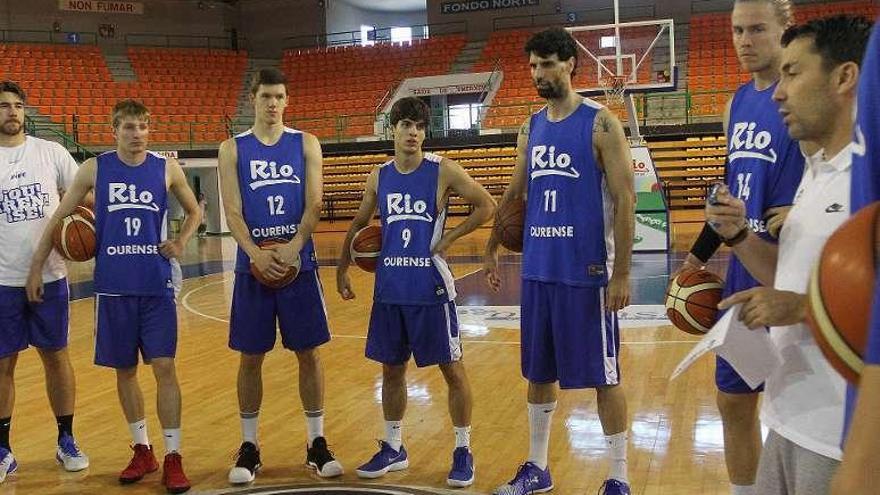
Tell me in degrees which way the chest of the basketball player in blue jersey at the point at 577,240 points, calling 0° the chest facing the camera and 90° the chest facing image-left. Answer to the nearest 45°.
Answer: approximately 45°

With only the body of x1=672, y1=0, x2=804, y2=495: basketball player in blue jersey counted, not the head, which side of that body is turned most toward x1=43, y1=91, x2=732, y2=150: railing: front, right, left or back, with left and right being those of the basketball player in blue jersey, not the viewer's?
right

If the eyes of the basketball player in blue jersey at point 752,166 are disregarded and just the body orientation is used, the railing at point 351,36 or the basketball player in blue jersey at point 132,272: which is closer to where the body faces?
the basketball player in blue jersey

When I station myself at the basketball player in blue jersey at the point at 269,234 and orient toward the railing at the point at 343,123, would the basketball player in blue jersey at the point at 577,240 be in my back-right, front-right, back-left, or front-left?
back-right

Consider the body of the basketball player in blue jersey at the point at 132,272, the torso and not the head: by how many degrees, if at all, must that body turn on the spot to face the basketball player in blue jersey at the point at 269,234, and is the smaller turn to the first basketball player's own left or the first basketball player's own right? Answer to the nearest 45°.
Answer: approximately 90° to the first basketball player's own left

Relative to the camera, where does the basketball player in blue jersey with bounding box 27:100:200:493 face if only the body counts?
toward the camera

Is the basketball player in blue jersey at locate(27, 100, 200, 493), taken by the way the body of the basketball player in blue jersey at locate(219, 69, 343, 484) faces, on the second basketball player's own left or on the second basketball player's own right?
on the second basketball player's own right

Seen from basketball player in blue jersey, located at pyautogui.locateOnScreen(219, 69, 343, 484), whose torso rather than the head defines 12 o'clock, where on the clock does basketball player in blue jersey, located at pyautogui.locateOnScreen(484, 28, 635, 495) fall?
basketball player in blue jersey, located at pyautogui.locateOnScreen(484, 28, 635, 495) is roughly at 10 o'clock from basketball player in blue jersey, located at pyautogui.locateOnScreen(219, 69, 343, 484).

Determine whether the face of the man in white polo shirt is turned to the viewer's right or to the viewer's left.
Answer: to the viewer's left

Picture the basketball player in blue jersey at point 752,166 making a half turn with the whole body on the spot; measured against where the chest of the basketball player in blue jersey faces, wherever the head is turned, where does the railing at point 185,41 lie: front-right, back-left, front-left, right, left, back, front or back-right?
left

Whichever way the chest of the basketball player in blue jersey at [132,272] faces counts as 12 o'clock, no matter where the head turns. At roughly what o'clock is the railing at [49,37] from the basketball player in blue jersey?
The railing is roughly at 6 o'clock from the basketball player in blue jersey.

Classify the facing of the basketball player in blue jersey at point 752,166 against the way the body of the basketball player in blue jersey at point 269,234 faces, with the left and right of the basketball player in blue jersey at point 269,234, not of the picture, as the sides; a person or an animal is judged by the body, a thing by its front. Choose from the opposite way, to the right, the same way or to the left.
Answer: to the right

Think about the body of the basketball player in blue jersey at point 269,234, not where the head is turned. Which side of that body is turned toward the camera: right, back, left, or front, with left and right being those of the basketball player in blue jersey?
front

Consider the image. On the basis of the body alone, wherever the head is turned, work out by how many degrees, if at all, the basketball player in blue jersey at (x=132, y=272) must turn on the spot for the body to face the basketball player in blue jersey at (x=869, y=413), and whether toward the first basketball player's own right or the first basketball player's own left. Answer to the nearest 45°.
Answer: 0° — they already face them

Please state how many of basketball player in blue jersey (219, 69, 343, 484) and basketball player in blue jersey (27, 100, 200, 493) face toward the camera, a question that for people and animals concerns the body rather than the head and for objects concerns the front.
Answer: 2
